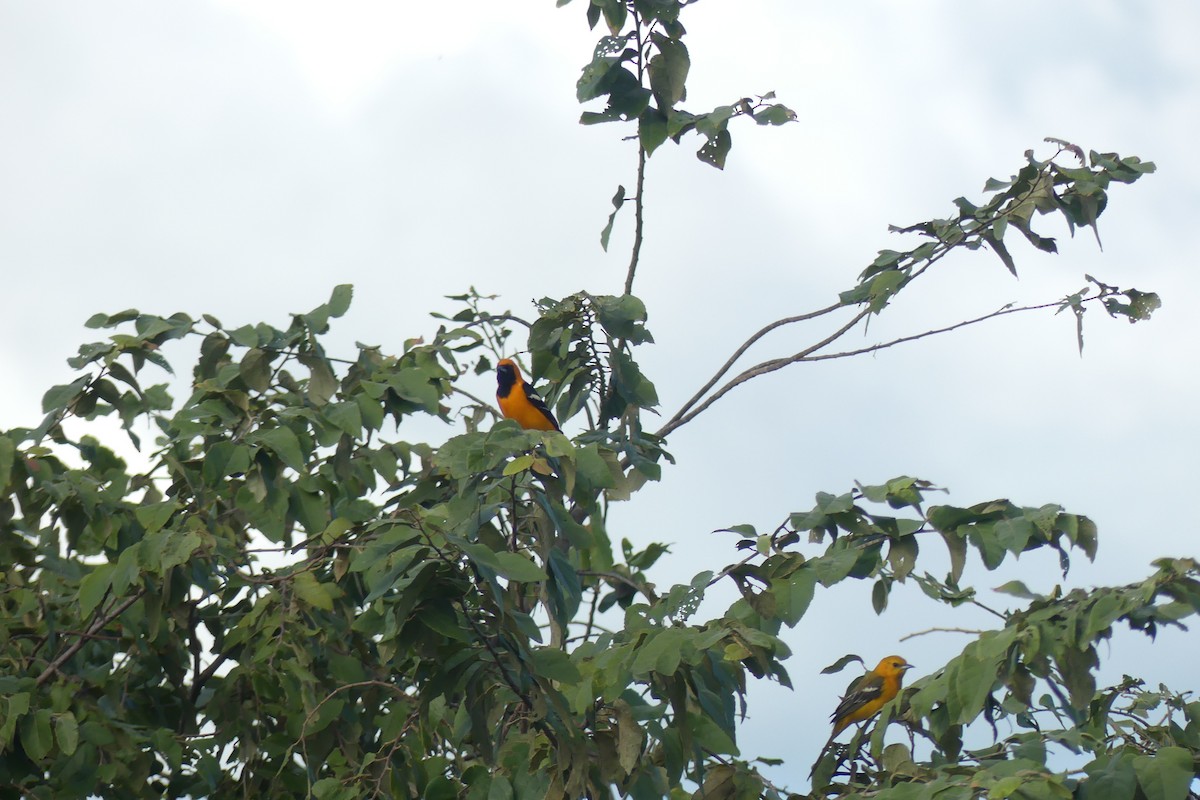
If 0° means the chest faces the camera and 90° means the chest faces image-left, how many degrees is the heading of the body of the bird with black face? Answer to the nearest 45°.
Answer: approximately 45°

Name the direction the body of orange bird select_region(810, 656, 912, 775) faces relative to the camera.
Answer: to the viewer's right

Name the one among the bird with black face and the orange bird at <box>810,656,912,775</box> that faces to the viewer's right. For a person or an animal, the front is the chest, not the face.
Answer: the orange bird

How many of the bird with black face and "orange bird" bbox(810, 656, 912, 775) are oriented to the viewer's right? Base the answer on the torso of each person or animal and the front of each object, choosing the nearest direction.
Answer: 1
